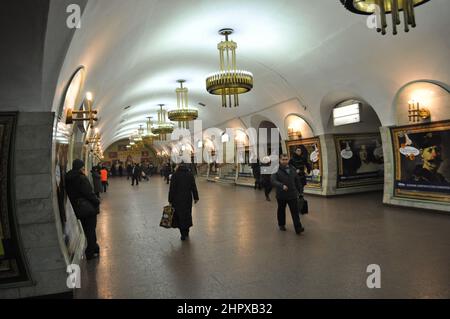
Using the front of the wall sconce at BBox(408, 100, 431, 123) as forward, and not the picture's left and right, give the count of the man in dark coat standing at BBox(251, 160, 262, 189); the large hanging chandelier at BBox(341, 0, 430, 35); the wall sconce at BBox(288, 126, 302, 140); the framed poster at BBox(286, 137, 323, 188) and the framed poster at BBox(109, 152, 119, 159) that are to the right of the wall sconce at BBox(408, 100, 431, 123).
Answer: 4

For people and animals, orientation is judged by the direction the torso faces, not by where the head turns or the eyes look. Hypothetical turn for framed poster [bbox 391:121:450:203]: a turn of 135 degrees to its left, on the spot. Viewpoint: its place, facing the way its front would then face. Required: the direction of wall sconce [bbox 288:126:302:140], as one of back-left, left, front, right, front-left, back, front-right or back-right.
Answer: back-left

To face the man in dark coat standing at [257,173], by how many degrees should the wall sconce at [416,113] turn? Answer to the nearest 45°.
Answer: approximately 90° to its right

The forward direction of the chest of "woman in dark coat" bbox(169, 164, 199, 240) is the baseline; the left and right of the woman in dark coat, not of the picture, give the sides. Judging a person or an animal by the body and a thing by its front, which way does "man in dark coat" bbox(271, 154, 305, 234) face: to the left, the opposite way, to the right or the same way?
the opposite way

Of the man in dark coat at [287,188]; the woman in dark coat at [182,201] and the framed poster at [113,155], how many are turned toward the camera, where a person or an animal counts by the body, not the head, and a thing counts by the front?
2

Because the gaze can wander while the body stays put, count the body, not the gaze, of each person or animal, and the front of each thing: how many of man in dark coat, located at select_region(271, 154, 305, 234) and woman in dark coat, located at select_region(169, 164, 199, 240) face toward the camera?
1

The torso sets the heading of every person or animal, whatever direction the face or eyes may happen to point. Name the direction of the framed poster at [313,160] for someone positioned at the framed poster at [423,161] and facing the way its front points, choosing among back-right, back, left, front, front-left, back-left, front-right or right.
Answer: right

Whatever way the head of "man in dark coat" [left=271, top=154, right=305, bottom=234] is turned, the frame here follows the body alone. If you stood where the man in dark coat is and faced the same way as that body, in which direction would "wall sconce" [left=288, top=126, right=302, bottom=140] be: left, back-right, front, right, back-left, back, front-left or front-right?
back

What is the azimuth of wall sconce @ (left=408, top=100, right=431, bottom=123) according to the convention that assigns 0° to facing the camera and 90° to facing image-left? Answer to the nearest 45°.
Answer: approximately 45°
